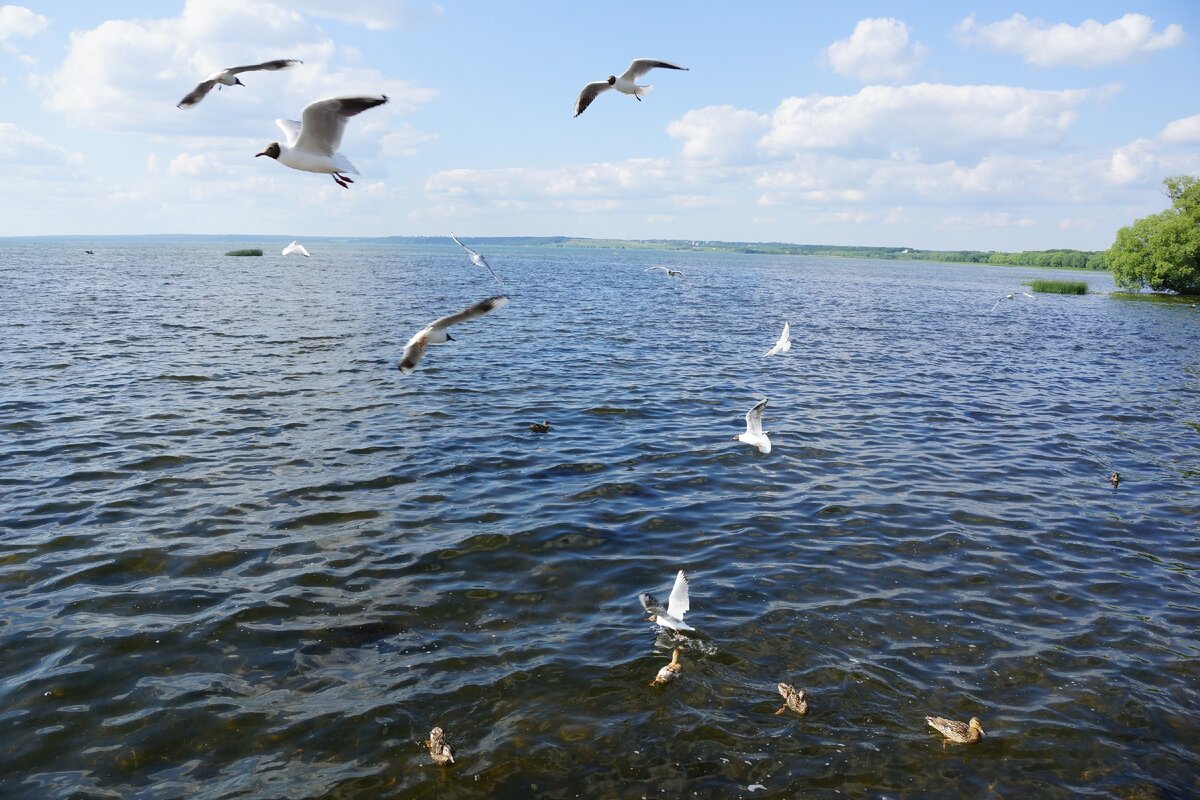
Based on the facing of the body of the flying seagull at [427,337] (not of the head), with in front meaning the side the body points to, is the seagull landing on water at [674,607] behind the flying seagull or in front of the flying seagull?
in front

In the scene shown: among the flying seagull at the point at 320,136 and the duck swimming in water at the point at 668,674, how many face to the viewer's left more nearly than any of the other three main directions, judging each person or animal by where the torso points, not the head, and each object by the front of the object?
1

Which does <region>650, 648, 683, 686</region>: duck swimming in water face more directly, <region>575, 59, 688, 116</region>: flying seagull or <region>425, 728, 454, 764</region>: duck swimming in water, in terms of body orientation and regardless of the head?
the flying seagull

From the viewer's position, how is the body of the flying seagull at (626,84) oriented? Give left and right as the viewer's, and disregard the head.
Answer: facing the viewer and to the left of the viewer

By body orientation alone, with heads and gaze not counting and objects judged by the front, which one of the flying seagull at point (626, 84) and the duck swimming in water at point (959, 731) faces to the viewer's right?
the duck swimming in water

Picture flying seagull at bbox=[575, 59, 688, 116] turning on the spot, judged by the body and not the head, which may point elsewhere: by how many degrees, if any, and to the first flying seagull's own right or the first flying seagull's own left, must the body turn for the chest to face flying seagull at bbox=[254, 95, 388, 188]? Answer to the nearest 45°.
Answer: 0° — it already faces it

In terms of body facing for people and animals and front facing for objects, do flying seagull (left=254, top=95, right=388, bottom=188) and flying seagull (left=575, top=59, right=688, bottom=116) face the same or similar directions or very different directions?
same or similar directions

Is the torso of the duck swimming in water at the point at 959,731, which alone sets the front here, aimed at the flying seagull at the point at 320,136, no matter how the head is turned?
no

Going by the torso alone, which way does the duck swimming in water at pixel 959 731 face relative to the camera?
to the viewer's right

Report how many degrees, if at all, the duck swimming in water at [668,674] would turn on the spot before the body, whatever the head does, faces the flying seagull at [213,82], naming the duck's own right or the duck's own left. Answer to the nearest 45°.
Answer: approximately 90° to the duck's own left

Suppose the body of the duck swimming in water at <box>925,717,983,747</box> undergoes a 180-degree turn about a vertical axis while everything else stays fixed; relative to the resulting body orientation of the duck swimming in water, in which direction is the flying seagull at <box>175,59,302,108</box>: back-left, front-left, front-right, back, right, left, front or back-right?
front

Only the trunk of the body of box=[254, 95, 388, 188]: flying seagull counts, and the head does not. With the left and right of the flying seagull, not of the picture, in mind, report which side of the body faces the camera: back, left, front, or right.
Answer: left

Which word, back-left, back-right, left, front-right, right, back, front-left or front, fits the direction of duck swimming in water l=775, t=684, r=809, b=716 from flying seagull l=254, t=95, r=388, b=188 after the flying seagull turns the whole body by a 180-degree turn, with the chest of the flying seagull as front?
front-left

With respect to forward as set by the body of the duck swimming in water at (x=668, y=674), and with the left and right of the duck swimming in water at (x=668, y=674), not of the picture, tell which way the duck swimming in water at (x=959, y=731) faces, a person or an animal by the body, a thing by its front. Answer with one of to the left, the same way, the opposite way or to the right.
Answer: to the right

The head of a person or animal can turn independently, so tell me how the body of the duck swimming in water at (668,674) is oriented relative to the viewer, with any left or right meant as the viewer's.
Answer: facing away from the viewer and to the right of the viewer
